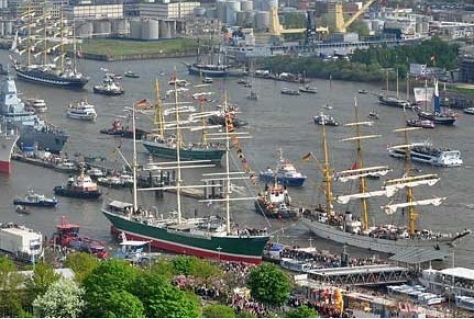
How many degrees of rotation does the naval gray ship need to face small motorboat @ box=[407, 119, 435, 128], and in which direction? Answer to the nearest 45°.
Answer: approximately 45° to its left

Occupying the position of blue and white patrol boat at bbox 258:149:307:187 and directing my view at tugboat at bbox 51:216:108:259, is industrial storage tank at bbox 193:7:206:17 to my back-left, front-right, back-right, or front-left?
back-right

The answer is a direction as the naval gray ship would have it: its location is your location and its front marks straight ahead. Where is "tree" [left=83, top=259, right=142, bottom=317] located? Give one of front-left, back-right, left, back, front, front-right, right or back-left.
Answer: front-right

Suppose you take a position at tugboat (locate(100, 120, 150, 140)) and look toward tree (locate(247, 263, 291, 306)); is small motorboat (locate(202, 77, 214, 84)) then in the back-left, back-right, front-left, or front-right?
back-left
